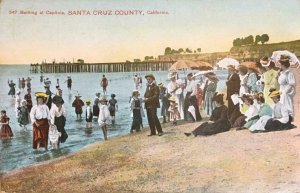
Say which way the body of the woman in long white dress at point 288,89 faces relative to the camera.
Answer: to the viewer's left

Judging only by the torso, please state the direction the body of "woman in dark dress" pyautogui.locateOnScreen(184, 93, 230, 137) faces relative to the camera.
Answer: to the viewer's left
